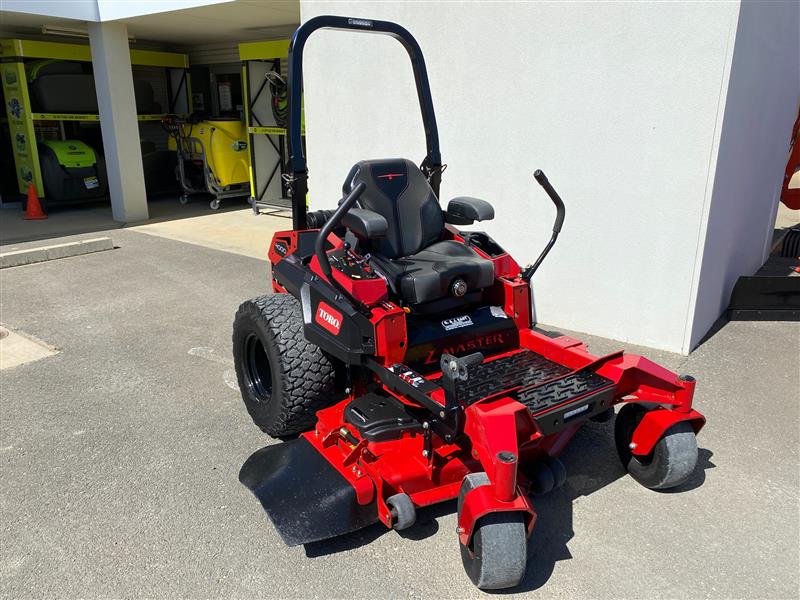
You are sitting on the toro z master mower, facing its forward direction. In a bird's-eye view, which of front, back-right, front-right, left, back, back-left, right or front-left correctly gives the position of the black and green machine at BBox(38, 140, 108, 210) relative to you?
back

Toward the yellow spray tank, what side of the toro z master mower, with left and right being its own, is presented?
back

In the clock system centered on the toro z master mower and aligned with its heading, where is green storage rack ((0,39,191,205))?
The green storage rack is roughly at 6 o'clock from the toro z master mower.

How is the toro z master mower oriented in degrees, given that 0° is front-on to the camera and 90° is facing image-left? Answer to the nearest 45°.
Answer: approximately 315°

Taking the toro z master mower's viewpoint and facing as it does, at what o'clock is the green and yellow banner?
The green and yellow banner is roughly at 6 o'clock from the toro z master mower.

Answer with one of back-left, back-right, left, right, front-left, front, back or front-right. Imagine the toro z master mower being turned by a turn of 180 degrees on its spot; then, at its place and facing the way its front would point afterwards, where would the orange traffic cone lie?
front

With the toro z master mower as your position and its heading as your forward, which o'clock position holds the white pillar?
The white pillar is roughly at 6 o'clock from the toro z master mower.

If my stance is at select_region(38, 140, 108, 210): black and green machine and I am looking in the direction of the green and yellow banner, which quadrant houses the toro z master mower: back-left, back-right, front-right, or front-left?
back-left
